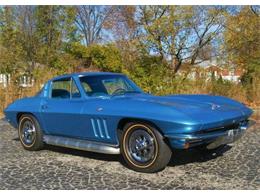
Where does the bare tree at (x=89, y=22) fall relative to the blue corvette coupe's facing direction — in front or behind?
behind

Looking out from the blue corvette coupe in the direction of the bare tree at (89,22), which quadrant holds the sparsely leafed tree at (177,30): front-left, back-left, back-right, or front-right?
front-right

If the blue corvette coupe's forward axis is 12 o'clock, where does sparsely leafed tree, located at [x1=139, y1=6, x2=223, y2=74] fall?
The sparsely leafed tree is roughly at 8 o'clock from the blue corvette coupe.

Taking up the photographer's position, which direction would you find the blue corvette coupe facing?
facing the viewer and to the right of the viewer

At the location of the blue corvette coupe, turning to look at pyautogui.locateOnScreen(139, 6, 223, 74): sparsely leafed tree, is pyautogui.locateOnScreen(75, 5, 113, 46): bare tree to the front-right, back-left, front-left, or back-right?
front-left
